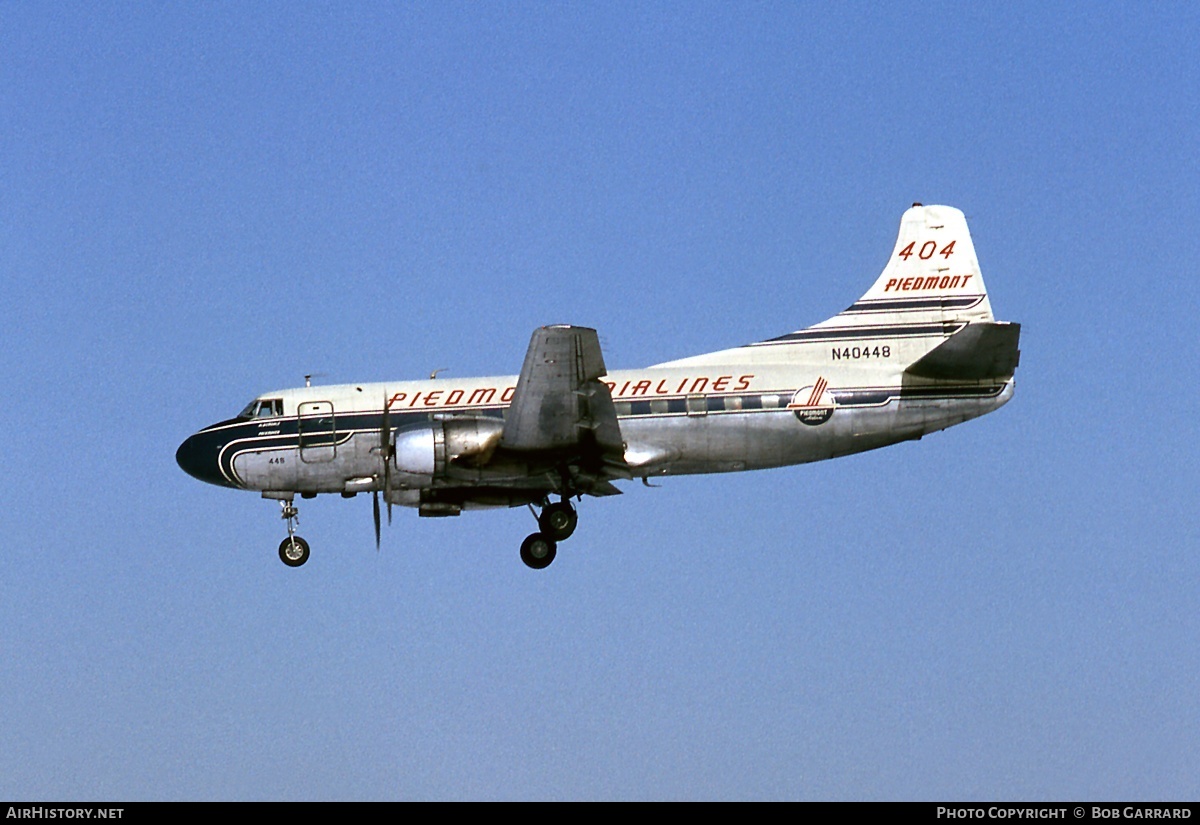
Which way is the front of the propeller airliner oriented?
to the viewer's left
